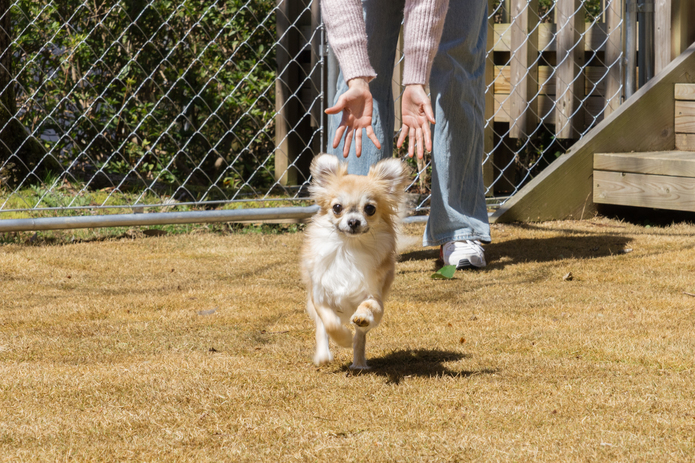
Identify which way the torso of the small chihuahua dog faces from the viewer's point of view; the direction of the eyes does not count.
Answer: toward the camera

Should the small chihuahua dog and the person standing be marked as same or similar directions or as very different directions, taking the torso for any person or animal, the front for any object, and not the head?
same or similar directions

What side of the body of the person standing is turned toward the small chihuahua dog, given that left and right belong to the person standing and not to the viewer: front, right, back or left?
front

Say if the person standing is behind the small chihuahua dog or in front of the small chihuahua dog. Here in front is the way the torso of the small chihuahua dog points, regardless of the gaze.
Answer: behind

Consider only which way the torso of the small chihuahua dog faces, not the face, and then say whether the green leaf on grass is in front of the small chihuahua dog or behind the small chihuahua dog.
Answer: behind

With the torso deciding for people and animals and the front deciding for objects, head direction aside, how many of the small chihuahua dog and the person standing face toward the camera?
2

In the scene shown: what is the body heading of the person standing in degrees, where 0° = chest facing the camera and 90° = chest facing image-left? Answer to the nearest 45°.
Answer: approximately 0°

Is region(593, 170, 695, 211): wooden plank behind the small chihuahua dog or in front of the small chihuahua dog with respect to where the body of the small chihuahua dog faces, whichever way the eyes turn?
behind

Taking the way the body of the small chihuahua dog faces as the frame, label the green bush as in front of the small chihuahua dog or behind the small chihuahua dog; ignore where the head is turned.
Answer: behind

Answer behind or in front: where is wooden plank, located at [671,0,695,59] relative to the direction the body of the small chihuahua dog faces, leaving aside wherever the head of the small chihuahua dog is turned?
behind

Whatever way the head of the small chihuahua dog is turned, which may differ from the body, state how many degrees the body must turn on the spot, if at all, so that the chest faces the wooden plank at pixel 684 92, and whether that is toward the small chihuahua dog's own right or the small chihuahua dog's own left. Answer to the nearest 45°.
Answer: approximately 135° to the small chihuahua dog's own left

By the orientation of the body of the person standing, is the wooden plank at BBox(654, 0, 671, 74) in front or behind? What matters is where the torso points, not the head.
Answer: behind
